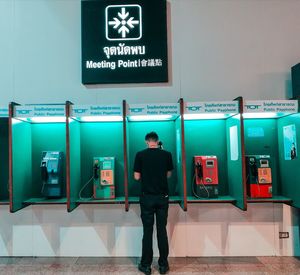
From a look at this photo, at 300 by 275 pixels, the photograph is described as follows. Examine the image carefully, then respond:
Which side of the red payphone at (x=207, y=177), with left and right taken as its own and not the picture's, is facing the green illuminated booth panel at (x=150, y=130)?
right

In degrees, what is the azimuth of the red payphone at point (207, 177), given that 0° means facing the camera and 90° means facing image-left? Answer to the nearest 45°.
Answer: approximately 0°

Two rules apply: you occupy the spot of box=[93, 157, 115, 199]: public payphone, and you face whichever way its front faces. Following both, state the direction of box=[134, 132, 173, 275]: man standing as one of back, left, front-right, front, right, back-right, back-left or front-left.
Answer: front-left

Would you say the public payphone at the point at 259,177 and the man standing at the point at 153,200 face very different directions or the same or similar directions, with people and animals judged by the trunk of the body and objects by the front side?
very different directions

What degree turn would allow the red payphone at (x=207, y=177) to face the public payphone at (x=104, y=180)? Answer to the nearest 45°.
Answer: approximately 90° to its right

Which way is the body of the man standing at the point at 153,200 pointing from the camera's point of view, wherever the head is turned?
away from the camera

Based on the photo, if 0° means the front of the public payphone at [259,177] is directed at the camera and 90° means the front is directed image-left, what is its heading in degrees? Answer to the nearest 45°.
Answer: approximately 0°

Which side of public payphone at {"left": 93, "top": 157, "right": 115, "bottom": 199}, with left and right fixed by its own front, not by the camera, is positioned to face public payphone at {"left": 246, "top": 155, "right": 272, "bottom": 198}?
left
